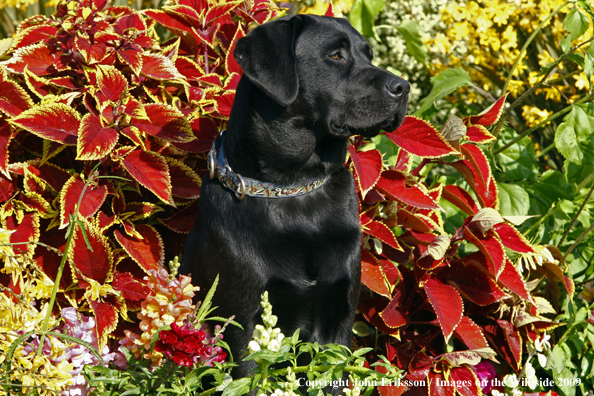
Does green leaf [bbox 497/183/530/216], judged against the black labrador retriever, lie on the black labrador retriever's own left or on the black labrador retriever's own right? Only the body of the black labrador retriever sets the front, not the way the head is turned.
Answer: on the black labrador retriever's own left

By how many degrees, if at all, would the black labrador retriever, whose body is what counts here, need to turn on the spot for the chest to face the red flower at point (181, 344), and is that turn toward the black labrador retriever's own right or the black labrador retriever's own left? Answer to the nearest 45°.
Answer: approximately 45° to the black labrador retriever's own right

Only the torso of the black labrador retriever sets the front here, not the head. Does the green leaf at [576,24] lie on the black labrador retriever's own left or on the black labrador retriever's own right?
on the black labrador retriever's own left

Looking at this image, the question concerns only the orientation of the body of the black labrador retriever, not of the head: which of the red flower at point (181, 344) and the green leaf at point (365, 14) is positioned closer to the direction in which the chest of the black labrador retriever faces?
the red flower

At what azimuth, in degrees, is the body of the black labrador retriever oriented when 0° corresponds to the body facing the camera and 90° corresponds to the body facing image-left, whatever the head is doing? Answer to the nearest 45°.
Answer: approximately 315°

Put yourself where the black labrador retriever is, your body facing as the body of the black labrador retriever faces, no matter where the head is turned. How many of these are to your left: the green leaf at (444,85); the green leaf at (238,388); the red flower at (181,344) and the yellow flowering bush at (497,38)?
2

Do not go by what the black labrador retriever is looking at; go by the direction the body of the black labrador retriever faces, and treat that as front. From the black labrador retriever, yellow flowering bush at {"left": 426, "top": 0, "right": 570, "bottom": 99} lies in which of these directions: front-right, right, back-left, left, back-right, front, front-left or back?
left

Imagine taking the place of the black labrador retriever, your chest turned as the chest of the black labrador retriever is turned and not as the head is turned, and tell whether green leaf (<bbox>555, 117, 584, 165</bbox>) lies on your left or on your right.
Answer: on your left

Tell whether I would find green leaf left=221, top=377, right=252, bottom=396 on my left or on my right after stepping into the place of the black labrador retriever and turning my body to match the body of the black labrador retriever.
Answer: on my right

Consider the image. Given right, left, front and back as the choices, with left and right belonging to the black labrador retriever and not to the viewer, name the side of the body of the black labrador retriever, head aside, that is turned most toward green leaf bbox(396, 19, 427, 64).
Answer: left
